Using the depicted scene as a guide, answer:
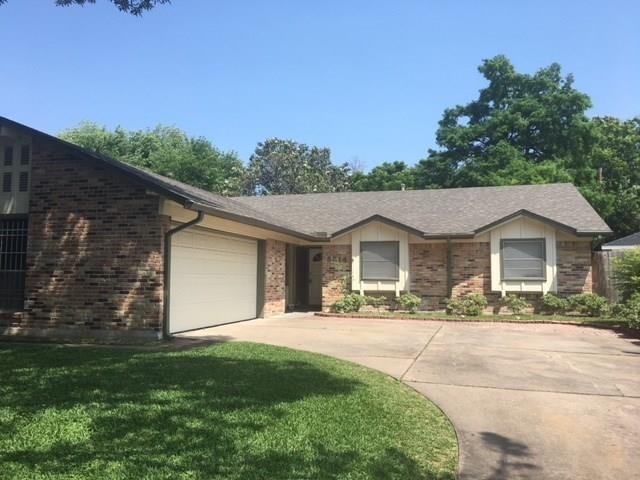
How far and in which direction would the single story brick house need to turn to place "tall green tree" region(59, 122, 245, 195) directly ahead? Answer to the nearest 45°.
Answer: approximately 180°

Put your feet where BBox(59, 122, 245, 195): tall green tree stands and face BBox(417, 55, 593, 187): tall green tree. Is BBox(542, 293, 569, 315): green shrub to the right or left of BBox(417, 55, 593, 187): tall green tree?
right

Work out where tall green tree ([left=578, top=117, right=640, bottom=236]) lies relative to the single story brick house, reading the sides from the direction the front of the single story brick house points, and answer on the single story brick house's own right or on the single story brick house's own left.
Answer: on the single story brick house's own left

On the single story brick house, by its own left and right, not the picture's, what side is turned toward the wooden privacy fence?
left

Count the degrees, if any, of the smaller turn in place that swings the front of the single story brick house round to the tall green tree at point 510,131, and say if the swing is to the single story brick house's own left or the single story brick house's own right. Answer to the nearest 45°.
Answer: approximately 135° to the single story brick house's own left

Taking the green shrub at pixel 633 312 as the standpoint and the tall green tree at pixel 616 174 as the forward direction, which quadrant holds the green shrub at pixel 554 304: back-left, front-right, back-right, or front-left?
front-left

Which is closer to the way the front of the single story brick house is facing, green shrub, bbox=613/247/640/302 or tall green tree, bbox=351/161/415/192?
the green shrub

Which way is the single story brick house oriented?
toward the camera

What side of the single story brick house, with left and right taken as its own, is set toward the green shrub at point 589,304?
left
